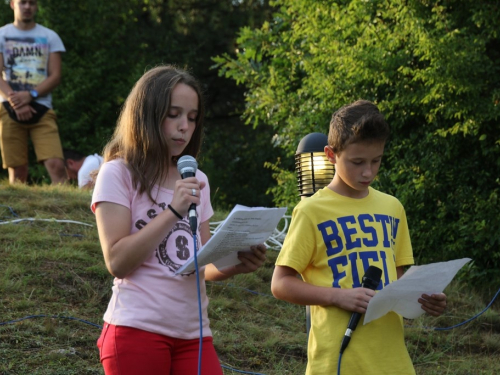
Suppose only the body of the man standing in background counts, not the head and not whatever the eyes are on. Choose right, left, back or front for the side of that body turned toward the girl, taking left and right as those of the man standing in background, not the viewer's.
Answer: front

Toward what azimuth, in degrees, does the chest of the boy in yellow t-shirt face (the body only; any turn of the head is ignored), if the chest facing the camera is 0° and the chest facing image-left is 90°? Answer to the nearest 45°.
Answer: approximately 315°

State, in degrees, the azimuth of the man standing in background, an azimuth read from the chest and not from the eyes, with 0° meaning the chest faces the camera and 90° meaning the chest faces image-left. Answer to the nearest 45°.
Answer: approximately 0°

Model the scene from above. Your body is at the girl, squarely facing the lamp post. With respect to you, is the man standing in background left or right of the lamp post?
left

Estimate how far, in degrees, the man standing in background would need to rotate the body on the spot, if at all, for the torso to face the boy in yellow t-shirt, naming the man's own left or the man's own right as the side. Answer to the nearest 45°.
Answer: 0° — they already face them

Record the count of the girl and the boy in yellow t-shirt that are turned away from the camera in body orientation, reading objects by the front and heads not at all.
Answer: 0

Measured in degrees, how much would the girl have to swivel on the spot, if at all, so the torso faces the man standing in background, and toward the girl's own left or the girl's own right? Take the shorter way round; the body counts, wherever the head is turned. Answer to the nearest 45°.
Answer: approximately 135° to the girl's own left

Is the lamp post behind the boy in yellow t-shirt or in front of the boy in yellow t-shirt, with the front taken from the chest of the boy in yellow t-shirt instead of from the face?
behind

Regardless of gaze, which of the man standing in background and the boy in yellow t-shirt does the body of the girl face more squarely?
the boy in yellow t-shirt

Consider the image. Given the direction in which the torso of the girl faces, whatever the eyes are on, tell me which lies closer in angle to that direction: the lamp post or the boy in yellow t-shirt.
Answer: the boy in yellow t-shirt

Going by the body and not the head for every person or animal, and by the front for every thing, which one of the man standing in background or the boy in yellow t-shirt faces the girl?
the man standing in background

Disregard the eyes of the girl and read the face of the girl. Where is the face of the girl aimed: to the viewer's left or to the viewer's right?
to the viewer's right

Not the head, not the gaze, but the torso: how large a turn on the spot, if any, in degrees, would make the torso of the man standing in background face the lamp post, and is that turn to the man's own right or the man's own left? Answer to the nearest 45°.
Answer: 0° — they already face it
